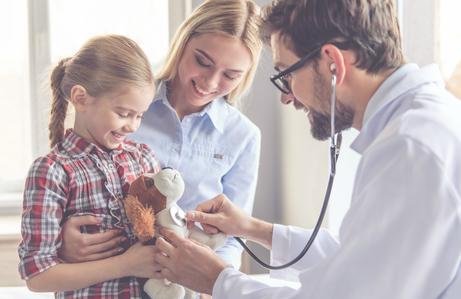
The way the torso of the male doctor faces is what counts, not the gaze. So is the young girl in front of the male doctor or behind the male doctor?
in front

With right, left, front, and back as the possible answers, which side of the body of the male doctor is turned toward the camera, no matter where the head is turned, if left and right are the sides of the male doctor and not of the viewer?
left

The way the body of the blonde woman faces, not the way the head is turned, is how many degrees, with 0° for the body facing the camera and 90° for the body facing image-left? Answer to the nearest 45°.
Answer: approximately 0°

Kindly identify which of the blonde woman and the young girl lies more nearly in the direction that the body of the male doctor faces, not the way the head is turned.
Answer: the young girl

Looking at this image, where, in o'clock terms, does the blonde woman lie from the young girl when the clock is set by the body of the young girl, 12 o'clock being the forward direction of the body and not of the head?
The blonde woman is roughly at 9 o'clock from the young girl.

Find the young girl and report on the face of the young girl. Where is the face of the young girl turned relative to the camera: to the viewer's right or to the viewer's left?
to the viewer's right

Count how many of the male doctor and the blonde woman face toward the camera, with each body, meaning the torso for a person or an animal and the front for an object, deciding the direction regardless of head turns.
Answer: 1

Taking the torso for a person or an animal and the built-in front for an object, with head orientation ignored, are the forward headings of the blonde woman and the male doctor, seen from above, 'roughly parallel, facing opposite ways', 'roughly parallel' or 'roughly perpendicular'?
roughly perpendicular

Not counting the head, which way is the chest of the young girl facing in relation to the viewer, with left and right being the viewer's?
facing the viewer and to the right of the viewer

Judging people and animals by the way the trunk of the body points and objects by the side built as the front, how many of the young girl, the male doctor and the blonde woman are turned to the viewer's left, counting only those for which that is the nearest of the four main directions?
1

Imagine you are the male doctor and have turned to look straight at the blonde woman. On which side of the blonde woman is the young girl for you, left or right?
left

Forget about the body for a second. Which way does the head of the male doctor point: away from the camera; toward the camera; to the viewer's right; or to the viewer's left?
to the viewer's left
